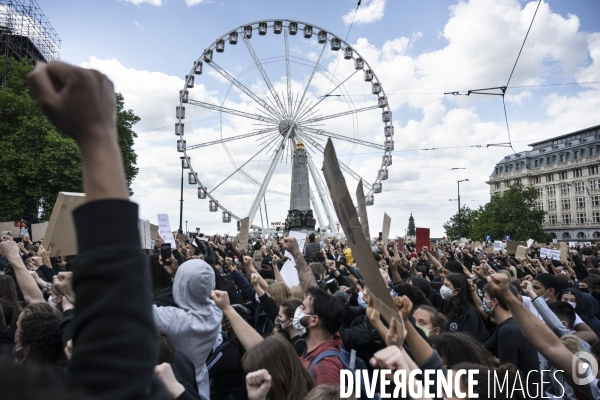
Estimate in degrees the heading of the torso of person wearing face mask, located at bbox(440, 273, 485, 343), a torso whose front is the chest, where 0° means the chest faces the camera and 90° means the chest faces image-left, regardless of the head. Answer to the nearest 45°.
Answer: approximately 90°

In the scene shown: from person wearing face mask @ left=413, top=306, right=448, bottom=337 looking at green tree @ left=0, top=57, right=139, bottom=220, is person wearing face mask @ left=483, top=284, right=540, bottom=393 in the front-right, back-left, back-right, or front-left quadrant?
back-right

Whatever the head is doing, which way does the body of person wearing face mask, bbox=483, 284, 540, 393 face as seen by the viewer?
to the viewer's left

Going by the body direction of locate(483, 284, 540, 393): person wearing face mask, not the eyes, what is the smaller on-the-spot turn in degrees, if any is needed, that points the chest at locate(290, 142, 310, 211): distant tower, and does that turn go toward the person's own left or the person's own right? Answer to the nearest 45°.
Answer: approximately 45° to the person's own right

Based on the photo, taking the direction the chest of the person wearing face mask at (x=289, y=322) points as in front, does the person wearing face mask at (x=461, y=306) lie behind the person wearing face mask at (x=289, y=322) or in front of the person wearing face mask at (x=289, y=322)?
behind
